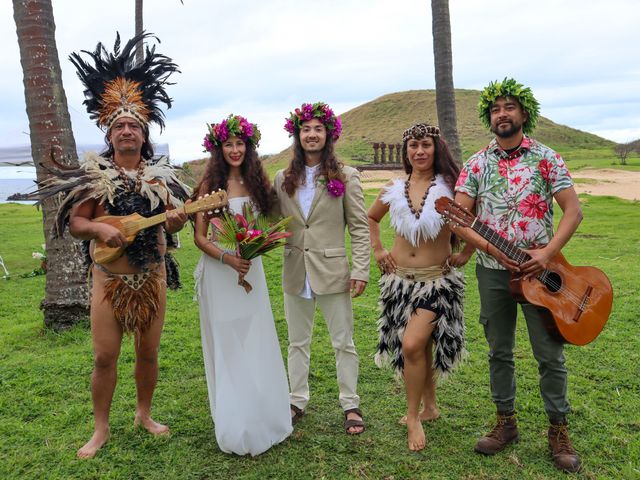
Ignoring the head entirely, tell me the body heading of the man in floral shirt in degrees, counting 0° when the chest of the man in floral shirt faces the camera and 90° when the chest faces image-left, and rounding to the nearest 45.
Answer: approximately 0°

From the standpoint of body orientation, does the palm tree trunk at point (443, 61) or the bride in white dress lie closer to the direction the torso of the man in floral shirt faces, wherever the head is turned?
the bride in white dress

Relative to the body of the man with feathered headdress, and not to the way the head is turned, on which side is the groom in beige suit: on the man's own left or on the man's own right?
on the man's own left

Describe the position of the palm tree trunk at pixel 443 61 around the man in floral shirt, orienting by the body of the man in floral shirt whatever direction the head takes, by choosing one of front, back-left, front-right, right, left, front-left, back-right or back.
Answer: back

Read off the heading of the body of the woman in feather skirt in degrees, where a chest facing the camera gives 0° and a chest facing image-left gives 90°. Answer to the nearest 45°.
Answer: approximately 0°

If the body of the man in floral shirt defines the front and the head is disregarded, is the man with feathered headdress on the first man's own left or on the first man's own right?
on the first man's own right

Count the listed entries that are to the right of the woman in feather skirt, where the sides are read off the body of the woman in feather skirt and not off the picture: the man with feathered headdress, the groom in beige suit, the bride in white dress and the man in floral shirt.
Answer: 3

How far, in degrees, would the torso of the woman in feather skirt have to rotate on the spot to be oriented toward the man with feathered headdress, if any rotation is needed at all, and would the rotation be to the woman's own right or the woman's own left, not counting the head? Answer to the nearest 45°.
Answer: approximately 90° to the woman's own right

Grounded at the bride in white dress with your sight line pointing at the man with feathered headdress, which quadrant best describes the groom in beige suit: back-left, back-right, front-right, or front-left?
back-right
